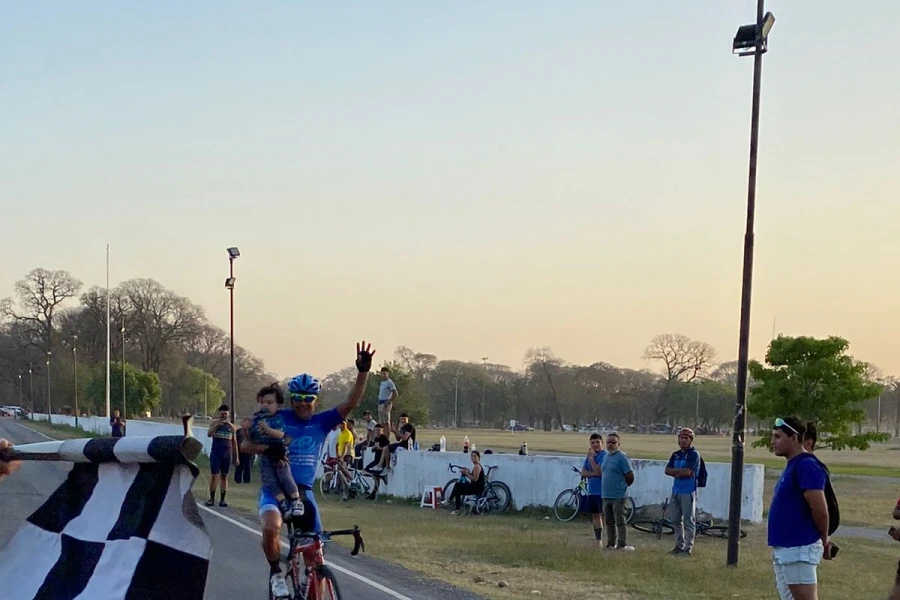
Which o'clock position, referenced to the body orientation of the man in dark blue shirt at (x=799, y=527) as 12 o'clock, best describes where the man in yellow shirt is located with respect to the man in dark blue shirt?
The man in yellow shirt is roughly at 2 o'clock from the man in dark blue shirt.

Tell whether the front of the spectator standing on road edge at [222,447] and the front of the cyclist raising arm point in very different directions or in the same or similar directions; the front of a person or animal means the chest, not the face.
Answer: same or similar directions

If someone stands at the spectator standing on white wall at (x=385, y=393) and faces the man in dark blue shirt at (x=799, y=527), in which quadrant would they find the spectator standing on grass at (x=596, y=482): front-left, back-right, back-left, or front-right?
front-left

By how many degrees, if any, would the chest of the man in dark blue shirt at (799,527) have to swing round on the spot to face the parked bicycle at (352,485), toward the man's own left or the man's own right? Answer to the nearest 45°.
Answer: approximately 45° to the man's own right

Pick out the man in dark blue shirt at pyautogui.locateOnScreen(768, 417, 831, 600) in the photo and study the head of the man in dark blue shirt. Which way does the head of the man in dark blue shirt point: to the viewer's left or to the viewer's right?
to the viewer's left

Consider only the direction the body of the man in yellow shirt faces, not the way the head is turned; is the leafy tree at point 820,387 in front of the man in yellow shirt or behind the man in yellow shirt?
behind

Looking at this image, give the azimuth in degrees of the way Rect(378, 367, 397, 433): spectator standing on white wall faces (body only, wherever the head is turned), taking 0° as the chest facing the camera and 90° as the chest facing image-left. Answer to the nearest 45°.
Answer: approximately 45°

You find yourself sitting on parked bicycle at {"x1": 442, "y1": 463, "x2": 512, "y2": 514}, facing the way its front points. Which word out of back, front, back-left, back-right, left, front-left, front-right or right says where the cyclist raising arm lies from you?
left

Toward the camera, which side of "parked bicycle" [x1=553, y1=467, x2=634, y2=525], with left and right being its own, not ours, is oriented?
left

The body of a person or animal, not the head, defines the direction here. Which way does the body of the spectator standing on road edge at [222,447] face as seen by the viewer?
toward the camera

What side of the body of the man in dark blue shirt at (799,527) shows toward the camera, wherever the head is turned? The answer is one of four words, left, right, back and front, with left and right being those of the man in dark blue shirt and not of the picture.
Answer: left

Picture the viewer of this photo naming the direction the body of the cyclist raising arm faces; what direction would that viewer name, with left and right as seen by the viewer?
facing the viewer
